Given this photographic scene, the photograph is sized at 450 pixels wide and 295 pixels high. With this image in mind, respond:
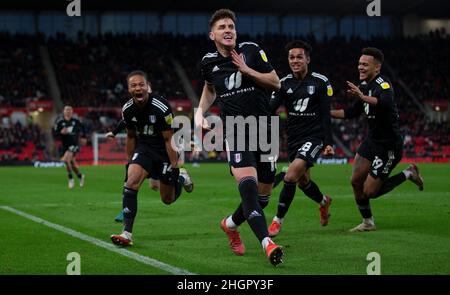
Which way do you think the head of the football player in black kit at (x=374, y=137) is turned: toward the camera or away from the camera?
toward the camera

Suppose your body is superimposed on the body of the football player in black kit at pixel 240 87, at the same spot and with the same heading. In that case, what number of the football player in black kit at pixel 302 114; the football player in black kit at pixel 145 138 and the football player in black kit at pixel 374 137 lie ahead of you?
0

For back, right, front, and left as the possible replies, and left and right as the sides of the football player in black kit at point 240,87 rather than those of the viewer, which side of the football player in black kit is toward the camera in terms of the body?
front

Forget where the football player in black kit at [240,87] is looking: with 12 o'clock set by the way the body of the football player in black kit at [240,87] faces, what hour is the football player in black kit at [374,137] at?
the football player in black kit at [374,137] is roughly at 7 o'clock from the football player in black kit at [240,87].

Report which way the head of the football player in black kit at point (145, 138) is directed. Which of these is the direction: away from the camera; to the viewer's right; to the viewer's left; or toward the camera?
toward the camera

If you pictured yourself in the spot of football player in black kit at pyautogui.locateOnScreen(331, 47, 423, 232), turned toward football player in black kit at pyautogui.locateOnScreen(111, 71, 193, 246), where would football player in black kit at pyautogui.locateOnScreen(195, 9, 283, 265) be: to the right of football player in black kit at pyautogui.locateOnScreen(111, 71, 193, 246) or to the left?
left

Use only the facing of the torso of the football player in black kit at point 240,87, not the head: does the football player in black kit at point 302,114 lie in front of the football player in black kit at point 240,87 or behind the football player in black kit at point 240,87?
behind
